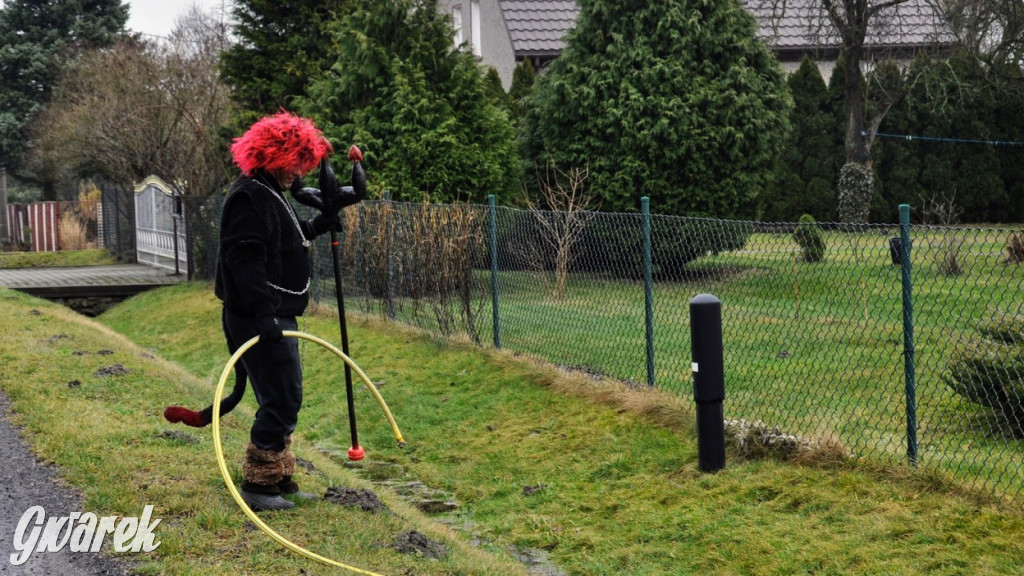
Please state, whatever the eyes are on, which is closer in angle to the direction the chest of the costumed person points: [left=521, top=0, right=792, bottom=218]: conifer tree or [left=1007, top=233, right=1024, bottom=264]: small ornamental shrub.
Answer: the small ornamental shrub

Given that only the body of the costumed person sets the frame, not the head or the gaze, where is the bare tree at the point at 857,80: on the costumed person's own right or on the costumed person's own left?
on the costumed person's own left

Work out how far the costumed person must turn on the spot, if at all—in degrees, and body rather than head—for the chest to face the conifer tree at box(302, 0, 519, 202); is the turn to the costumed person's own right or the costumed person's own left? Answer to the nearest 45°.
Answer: approximately 90° to the costumed person's own left

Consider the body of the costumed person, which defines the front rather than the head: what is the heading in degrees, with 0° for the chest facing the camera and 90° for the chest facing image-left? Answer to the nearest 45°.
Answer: approximately 270°

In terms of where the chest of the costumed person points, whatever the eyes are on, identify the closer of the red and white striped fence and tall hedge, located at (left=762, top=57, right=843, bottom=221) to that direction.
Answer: the tall hedge

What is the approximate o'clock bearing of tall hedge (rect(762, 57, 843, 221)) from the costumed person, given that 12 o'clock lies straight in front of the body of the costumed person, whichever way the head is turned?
The tall hedge is roughly at 10 o'clock from the costumed person.

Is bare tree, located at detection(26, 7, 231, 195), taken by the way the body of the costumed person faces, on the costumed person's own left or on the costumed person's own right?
on the costumed person's own left

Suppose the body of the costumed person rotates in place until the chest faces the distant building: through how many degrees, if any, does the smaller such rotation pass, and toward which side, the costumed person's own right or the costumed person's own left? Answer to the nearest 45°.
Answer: approximately 90° to the costumed person's own left
